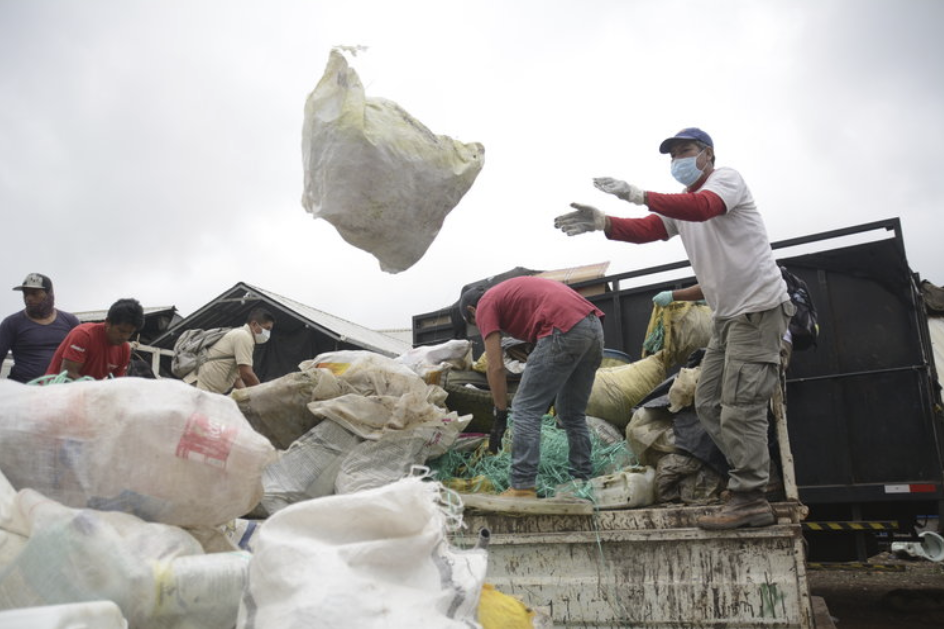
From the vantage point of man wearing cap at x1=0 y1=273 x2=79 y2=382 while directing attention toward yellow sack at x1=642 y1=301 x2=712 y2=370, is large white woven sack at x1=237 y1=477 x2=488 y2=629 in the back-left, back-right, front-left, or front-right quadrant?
front-right

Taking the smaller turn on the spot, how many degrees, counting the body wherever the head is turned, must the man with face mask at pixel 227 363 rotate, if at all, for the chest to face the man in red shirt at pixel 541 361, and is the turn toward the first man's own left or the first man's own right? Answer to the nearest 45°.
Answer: approximately 45° to the first man's own right

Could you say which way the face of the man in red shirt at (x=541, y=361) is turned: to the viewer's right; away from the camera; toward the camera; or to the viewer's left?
to the viewer's left

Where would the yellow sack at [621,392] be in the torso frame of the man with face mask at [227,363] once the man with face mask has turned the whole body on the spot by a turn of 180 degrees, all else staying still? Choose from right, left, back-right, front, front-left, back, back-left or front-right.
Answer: back-left

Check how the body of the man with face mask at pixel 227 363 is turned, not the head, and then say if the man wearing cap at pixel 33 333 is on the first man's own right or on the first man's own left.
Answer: on the first man's own right

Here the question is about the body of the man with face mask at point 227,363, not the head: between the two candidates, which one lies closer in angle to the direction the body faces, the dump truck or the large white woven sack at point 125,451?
the dump truck

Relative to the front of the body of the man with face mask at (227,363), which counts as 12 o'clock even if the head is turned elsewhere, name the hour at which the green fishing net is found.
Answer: The green fishing net is roughly at 2 o'clock from the man with face mask.

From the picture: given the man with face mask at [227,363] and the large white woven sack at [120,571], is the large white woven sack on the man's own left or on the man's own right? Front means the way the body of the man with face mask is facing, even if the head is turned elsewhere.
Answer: on the man's own right

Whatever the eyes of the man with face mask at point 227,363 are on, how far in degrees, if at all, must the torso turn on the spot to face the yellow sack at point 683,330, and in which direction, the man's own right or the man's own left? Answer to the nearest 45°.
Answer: approximately 45° to the man's own right

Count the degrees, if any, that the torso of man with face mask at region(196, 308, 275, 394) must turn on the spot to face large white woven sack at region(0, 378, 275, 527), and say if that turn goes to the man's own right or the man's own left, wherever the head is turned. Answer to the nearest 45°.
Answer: approximately 90° to the man's own right

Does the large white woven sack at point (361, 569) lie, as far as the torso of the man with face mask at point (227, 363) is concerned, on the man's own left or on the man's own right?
on the man's own right

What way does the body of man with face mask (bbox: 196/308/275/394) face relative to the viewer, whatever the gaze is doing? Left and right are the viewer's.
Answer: facing to the right of the viewer

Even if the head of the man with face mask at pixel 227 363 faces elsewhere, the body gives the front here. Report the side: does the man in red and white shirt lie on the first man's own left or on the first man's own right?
on the first man's own right

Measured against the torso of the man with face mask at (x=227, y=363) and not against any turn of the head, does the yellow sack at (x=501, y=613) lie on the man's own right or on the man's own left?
on the man's own right
